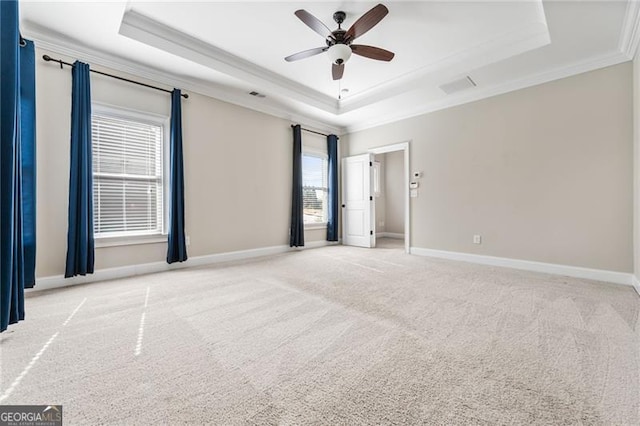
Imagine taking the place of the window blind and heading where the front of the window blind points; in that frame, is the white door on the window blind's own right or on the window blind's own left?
on the window blind's own left

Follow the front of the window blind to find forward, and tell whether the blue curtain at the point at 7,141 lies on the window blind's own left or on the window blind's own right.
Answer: on the window blind's own right

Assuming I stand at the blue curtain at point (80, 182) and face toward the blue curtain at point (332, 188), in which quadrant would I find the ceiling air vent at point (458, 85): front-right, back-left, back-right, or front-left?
front-right

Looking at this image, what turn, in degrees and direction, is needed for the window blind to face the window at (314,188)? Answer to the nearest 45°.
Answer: approximately 45° to its left

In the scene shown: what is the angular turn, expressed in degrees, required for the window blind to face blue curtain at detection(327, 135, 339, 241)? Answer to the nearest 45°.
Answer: approximately 45° to its left

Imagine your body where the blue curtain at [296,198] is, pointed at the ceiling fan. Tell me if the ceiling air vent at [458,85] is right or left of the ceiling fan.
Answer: left

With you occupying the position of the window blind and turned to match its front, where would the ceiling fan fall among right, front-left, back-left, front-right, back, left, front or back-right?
front

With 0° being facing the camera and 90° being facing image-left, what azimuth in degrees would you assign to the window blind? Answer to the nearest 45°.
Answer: approximately 315°

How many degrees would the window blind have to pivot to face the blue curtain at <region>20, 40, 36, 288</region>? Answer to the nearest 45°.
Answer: approximately 90° to its right

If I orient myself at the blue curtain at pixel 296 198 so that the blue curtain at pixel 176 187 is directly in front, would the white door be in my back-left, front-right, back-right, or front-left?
back-left
